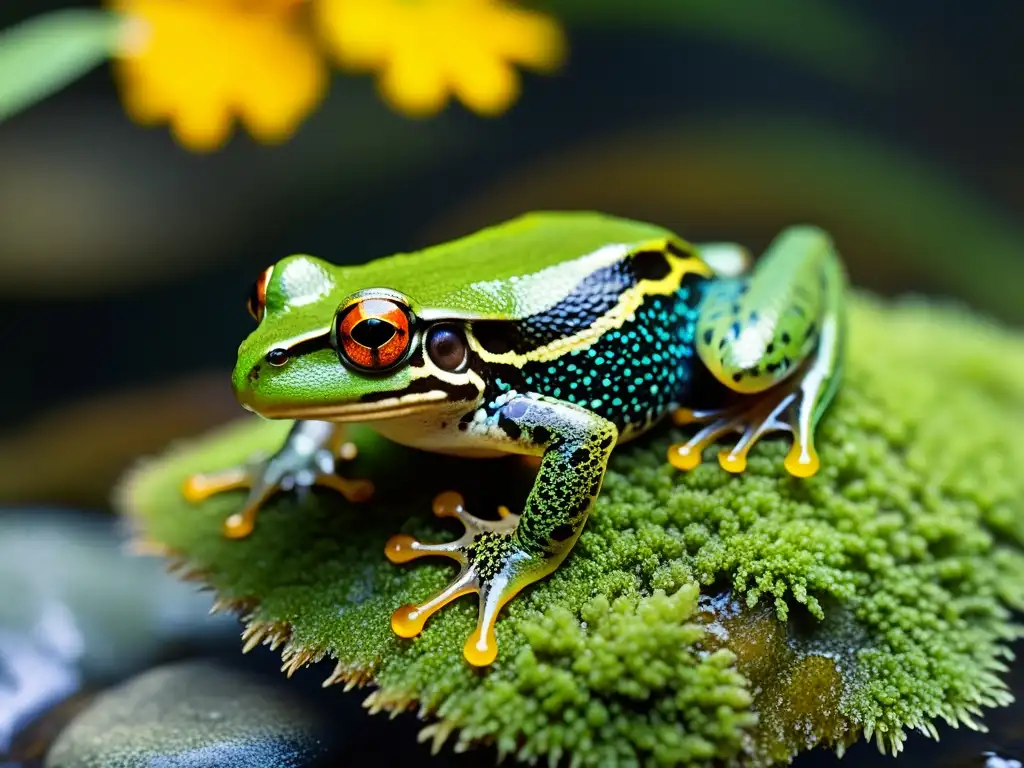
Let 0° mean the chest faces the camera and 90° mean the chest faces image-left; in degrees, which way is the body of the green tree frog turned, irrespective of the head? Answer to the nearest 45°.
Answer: approximately 45°

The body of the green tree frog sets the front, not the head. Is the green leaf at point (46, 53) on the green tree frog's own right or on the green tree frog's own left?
on the green tree frog's own right

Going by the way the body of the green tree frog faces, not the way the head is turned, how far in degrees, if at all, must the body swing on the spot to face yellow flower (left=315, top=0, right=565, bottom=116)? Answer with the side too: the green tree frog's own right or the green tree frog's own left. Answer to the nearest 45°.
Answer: approximately 135° to the green tree frog's own right

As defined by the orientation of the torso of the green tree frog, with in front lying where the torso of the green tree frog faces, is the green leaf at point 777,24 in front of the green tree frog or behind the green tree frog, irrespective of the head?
behind

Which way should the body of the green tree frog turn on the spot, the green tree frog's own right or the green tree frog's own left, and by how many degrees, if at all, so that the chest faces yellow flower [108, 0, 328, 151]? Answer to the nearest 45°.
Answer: approximately 90° to the green tree frog's own right

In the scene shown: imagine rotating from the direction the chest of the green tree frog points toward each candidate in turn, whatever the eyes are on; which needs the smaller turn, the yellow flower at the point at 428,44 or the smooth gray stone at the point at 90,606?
the smooth gray stone

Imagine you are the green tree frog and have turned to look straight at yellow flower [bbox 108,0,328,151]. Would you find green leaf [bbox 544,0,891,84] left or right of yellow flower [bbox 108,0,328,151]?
right

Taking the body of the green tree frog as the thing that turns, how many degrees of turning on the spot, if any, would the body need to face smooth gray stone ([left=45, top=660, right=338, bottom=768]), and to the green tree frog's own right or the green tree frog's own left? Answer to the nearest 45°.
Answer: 0° — it already faces it
